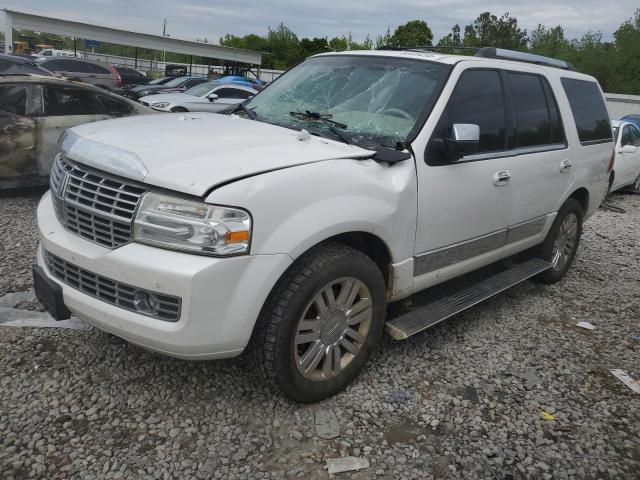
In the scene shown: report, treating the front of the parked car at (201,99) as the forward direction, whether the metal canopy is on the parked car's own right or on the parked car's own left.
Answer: on the parked car's own right

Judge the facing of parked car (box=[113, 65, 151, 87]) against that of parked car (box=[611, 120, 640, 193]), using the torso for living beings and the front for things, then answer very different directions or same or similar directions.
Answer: very different directions

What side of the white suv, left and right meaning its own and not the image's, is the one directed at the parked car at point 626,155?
back

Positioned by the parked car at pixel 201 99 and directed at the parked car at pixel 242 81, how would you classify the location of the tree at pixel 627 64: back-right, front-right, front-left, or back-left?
front-right

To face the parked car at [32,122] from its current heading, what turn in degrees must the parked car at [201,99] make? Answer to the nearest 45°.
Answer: approximately 45° to its left

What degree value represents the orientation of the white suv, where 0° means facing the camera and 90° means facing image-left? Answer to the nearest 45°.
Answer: approximately 45°

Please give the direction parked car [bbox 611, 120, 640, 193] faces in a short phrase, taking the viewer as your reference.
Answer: facing the viewer and to the left of the viewer
